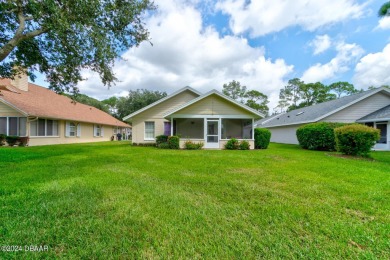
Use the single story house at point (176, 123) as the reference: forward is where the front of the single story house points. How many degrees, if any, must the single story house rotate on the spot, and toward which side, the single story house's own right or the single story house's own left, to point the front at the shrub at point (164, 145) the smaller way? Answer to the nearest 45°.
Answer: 0° — it already faces it

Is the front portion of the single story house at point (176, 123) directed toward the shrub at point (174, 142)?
yes

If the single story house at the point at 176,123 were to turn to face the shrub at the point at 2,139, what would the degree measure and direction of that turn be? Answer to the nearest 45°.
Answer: approximately 90° to its right

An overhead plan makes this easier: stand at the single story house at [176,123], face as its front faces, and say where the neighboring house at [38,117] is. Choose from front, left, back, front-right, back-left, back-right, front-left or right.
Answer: right

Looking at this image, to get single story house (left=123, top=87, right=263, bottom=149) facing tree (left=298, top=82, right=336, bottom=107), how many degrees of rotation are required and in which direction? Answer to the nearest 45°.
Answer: approximately 135° to its left

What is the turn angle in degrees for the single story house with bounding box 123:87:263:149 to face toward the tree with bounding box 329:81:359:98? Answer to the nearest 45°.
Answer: approximately 135° to its left

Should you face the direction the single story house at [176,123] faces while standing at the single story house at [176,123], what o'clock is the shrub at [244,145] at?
The shrub is roughly at 10 o'clock from the single story house.

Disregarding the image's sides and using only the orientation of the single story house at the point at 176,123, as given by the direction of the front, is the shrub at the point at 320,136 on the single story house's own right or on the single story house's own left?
on the single story house's own left

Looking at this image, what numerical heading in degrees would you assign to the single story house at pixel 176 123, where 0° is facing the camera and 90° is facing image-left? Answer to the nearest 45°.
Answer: approximately 0°

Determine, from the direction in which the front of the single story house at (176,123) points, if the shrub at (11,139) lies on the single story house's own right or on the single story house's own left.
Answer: on the single story house's own right

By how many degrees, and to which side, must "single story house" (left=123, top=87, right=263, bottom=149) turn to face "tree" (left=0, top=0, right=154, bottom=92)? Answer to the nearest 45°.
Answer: approximately 45° to its right

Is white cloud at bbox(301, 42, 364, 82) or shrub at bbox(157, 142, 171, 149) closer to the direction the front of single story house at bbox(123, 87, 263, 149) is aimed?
the shrub

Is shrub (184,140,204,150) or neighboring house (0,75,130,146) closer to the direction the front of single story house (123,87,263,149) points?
the shrub
